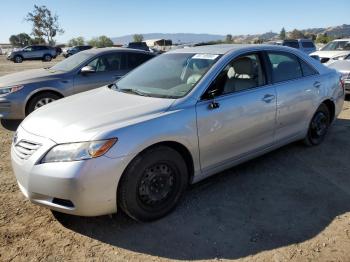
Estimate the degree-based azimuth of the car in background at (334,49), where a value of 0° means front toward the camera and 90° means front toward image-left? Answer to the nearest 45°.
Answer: approximately 45°

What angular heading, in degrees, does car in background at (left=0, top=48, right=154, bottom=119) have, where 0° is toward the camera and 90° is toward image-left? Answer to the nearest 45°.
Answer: approximately 45°

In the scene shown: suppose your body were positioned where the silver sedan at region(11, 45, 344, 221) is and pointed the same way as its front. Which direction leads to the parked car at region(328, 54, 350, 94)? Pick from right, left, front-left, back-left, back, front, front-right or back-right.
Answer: back

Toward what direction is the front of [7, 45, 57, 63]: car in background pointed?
to the viewer's left

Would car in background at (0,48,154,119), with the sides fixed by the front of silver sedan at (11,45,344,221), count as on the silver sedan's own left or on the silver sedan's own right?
on the silver sedan's own right

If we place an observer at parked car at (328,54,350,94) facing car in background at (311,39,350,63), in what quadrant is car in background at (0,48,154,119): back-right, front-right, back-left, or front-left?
back-left

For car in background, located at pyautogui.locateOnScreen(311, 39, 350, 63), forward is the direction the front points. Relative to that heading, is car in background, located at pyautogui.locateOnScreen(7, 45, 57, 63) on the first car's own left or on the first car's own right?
on the first car's own right

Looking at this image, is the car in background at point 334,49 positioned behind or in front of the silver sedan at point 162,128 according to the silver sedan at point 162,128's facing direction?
behind
